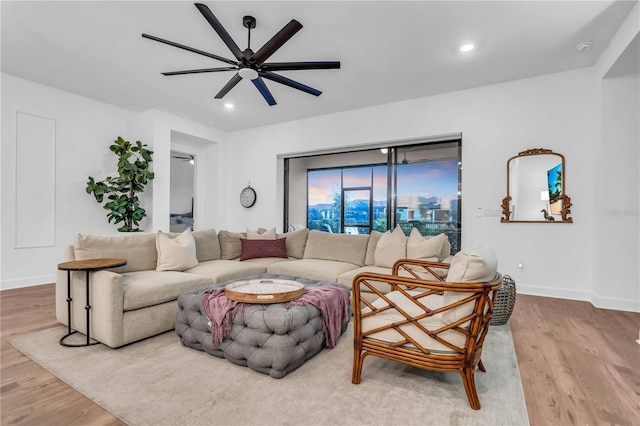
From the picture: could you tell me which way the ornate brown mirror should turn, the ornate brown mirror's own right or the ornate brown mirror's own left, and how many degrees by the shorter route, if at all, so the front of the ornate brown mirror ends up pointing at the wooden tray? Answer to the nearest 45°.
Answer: approximately 45° to the ornate brown mirror's own right

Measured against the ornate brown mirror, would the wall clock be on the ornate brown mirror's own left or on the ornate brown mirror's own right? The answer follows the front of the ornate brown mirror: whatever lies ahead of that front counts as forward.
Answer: on the ornate brown mirror's own right

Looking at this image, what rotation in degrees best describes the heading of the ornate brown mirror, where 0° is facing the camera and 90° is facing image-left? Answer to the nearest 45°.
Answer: approximately 0°

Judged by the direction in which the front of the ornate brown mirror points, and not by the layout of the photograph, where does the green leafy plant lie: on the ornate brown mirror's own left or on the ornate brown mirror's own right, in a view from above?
on the ornate brown mirror's own right

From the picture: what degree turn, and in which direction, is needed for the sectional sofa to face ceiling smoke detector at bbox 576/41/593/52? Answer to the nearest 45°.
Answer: approximately 90° to its left

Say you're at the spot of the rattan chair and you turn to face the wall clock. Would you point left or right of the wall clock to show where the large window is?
right

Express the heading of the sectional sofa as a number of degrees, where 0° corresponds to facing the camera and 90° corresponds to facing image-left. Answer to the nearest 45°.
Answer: approximately 0°

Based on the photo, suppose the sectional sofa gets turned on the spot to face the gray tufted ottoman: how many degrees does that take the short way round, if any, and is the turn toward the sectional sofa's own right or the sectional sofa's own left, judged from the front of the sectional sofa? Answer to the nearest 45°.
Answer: approximately 45° to the sectional sofa's own left

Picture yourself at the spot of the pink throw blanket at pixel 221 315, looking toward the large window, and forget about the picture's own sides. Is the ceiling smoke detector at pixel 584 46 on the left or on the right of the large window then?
right

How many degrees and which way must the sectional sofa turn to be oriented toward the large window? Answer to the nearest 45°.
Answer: approximately 135° to its left

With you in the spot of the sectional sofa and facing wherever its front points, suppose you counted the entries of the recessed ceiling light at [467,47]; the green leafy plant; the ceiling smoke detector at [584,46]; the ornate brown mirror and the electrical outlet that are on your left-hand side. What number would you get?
4

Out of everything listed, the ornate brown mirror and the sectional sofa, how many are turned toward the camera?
2

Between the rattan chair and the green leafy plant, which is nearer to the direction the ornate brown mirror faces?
the rattan chair

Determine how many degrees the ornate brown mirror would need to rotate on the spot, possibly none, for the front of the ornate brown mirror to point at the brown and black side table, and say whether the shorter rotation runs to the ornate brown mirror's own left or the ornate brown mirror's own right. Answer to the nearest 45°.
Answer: approximately 45° to the ornate brown mirror's own right
